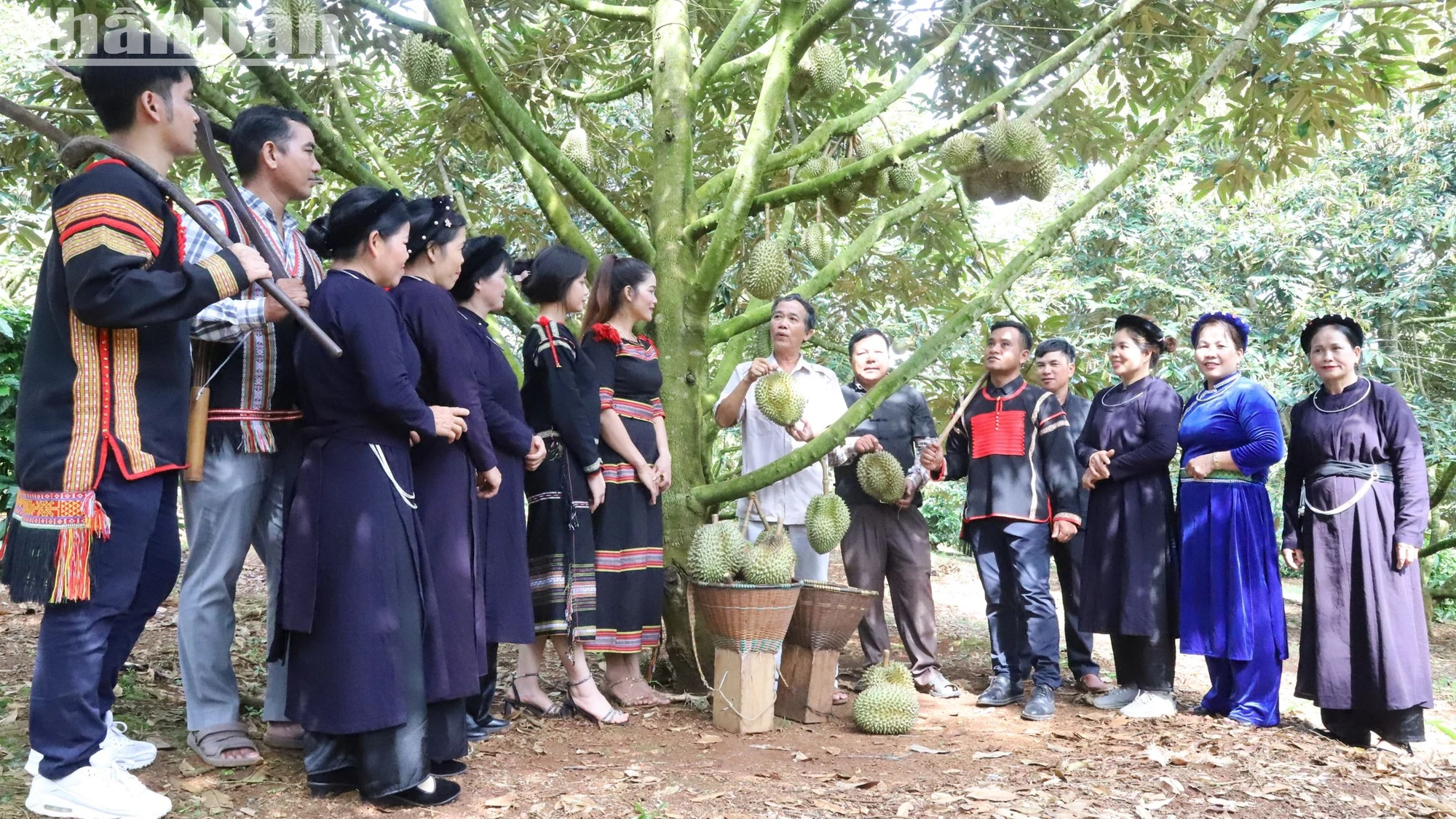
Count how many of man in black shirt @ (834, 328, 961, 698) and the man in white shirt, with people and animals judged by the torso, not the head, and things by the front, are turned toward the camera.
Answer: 2

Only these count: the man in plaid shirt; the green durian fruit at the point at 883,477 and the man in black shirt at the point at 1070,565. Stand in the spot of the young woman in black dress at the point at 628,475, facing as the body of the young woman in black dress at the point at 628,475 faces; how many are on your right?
1

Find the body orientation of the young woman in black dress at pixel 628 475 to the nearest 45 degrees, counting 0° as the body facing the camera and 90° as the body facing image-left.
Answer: approximately 315°

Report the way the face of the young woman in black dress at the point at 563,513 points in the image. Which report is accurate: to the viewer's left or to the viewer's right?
to the viewer's right

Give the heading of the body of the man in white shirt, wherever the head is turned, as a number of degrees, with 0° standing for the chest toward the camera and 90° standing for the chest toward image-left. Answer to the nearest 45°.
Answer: approximately 0°

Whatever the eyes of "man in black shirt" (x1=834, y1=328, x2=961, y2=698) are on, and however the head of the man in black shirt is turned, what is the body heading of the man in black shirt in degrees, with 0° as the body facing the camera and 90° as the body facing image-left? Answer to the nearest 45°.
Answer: approximately 0°

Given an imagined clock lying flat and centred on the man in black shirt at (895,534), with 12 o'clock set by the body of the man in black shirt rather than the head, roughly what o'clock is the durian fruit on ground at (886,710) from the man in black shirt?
The durian fruit on ground is roughly at 12 o'clock from the man in black shirt.

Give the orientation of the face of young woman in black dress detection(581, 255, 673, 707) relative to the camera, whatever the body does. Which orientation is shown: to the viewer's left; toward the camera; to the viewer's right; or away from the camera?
to the viewer's right
